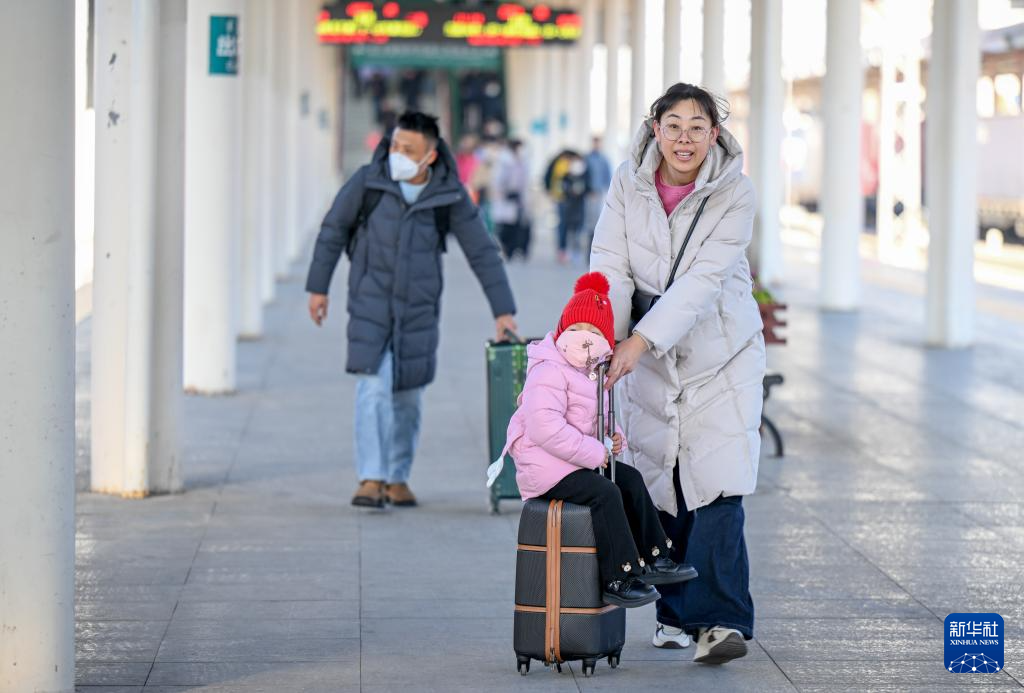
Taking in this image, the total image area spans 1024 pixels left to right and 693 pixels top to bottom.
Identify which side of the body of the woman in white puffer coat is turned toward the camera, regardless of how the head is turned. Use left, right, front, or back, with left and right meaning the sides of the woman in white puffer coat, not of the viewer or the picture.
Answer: front

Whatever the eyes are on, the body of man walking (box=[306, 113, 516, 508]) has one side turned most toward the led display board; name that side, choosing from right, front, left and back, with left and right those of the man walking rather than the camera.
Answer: back

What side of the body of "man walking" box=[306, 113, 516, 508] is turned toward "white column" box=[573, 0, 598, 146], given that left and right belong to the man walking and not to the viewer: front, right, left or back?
back

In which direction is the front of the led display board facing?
toward the camera

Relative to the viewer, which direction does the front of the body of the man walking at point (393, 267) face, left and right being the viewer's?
facing the viewer

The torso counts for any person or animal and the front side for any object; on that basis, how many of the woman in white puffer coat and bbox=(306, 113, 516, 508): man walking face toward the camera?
2

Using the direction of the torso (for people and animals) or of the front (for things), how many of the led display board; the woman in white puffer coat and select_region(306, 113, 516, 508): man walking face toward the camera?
3

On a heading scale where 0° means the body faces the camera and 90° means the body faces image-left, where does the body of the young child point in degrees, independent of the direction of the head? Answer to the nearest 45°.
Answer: approximately 315°

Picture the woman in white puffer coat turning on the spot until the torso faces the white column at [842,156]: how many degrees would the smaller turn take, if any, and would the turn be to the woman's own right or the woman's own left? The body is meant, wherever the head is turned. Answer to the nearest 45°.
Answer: approximately 180°

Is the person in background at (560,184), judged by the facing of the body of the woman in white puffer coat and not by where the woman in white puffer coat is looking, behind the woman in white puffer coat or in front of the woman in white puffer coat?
behind

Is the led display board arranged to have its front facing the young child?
yes
